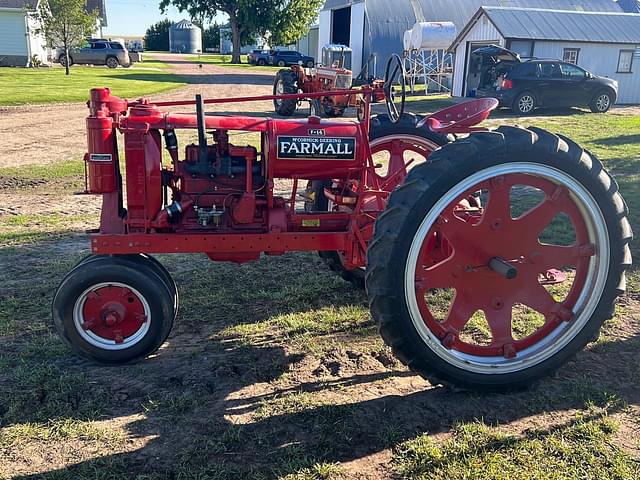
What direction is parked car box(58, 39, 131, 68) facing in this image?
to the viewer's left

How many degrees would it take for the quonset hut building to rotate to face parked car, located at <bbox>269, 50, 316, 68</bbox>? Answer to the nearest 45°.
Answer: approximately 90° to its right

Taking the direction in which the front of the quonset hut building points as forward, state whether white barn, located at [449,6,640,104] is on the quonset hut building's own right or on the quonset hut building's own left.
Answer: on the quonset hut building's own left

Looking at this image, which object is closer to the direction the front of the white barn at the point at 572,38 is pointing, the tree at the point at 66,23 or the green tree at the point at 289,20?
the tree

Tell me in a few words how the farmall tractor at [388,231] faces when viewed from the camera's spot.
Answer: facing to the left of the viewer

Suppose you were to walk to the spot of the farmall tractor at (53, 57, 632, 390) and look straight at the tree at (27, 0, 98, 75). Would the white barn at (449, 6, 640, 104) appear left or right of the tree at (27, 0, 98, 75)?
right

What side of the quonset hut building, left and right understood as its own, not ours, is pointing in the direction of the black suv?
left

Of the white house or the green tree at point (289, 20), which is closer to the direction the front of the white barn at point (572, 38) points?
the white house

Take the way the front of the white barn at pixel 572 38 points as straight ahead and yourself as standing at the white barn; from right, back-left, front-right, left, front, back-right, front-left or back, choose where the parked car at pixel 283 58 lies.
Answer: right

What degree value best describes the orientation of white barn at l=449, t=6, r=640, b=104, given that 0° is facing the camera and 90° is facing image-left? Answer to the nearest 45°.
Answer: approximately 45°

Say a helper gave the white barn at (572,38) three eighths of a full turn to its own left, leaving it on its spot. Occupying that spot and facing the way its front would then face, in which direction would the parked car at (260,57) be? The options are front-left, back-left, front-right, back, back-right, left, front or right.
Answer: back-left

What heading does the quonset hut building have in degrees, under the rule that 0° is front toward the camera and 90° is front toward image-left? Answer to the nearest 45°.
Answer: approximately 45°
